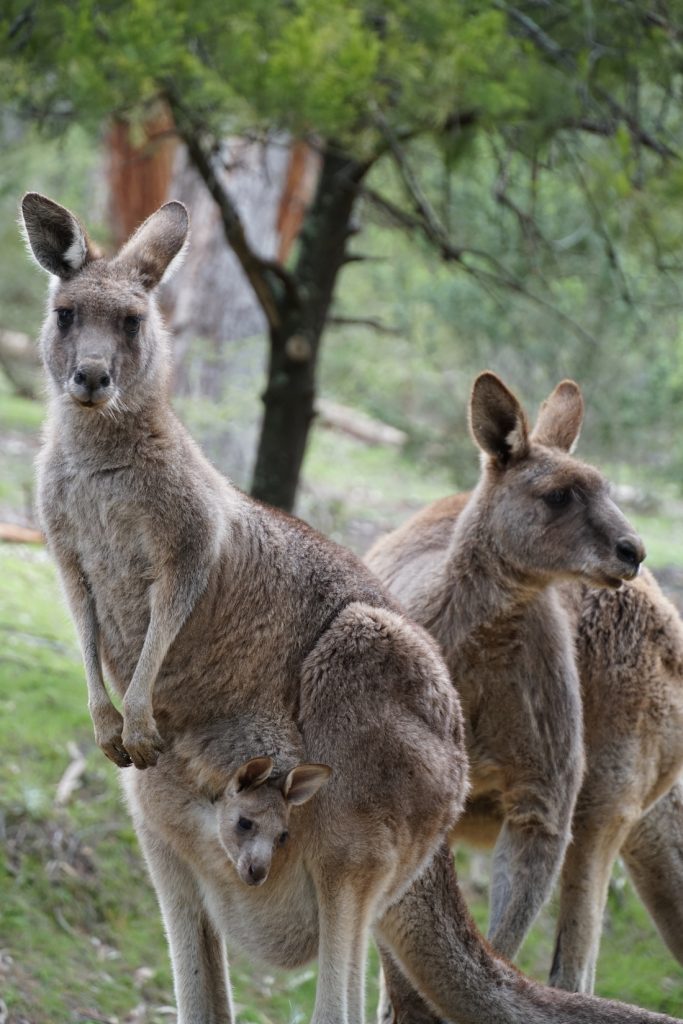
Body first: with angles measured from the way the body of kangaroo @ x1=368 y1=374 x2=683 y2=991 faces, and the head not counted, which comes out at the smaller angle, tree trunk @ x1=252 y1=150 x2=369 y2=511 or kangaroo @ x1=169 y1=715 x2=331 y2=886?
the kangaroo

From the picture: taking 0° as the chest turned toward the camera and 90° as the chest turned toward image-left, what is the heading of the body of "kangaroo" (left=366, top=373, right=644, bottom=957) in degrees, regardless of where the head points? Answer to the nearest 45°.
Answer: approximately 315°

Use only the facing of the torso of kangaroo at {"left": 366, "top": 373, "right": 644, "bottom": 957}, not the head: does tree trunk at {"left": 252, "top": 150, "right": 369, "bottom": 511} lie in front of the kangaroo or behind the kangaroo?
behind

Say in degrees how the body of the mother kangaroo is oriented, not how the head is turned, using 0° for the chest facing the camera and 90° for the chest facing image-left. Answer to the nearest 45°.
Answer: approximately 45°

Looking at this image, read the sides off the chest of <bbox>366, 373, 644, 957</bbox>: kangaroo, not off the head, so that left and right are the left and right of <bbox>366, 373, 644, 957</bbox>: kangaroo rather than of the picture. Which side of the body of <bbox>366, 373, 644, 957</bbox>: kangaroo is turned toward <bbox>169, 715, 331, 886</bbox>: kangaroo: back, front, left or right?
right

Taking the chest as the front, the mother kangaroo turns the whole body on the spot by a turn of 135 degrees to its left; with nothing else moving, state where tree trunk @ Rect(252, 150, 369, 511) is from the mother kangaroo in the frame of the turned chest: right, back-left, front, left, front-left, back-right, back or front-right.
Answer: left

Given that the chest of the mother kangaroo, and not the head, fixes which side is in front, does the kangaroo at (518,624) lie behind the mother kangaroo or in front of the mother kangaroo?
behind
